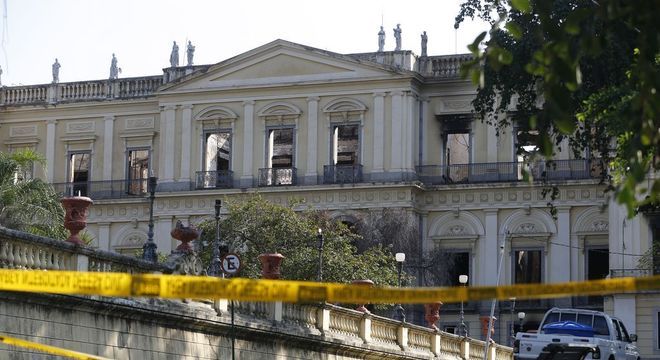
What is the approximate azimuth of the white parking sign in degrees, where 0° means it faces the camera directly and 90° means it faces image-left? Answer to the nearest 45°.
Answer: approximately 0°
